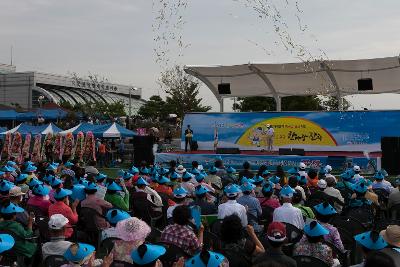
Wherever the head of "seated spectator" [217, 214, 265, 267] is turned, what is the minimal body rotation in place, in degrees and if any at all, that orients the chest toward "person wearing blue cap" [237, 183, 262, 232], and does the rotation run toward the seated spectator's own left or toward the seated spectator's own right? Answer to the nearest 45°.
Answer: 0° — they already face them

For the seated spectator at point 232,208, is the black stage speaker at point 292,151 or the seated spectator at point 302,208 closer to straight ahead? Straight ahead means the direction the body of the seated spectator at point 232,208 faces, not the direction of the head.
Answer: the black stage speaker

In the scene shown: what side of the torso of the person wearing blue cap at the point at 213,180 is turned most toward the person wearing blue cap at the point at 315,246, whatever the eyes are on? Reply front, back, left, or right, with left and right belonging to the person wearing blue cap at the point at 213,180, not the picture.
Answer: back

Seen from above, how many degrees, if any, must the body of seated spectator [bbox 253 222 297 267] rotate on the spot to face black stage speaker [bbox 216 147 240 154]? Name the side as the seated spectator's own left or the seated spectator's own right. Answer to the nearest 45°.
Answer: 0° — they already face it

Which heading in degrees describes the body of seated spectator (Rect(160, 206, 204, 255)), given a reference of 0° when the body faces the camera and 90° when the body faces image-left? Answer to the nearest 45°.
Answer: approximately 180°

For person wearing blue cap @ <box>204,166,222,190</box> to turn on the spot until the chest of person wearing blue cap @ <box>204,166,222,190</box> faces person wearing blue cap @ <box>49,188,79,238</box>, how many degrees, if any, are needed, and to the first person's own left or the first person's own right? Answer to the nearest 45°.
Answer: approximately 135° to the first person's own left

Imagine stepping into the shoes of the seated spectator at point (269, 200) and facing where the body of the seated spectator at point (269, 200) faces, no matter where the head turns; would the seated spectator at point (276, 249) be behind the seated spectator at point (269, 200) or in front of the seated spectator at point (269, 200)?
behind

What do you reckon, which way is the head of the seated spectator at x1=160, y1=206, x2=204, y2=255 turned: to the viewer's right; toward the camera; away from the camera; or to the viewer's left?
away from the camera

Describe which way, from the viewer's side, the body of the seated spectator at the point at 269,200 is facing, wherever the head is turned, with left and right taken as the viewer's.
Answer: facing away from the viewer

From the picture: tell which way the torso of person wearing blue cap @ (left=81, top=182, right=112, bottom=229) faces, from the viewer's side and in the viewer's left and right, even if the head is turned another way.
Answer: facing away from the viewer

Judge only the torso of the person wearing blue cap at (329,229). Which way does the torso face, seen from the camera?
away from the camera

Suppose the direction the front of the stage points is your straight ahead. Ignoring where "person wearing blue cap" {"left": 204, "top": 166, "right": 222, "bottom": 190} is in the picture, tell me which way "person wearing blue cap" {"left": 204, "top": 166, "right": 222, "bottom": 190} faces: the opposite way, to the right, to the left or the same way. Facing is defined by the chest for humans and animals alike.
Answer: the opposite way

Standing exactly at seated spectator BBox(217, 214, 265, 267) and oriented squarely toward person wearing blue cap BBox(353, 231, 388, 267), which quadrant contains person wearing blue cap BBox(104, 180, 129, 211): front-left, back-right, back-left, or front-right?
back-left

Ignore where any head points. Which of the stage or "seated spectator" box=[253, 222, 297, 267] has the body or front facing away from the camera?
the seated spectator

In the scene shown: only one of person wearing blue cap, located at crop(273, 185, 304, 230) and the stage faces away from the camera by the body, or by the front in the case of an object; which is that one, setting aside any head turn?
the person wearing blue cap

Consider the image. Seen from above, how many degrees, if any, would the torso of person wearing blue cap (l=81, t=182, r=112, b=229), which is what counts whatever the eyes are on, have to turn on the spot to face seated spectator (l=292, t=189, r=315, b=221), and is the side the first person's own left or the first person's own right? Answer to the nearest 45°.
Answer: approximately 45° to the first person's own right
